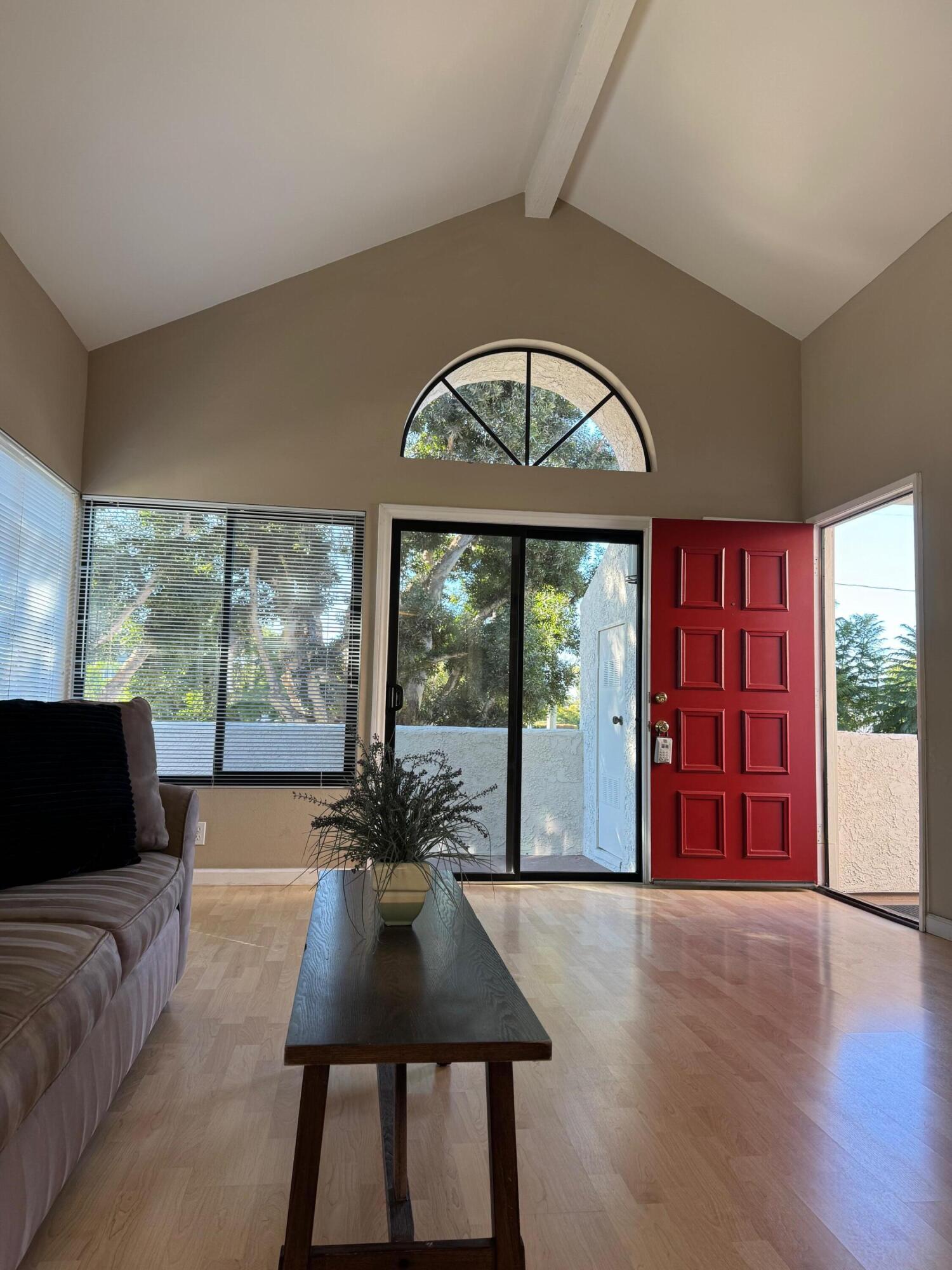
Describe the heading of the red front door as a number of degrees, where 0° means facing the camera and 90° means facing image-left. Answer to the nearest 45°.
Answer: approximately 0°

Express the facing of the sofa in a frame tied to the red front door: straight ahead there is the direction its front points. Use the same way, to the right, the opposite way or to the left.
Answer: to the left

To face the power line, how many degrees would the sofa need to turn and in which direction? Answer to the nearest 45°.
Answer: approximately 90° to its left

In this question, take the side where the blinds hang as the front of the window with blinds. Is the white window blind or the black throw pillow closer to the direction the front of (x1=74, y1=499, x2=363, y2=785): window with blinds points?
the black throw pillow

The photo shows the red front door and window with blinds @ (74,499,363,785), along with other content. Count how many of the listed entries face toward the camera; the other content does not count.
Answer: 2

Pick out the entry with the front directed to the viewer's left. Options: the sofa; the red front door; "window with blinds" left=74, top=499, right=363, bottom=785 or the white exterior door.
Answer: the white exterior door

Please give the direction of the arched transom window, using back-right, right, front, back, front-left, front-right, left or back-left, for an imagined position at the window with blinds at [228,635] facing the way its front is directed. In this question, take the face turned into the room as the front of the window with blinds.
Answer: left

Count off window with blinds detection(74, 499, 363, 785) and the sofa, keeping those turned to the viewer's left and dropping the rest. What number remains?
0

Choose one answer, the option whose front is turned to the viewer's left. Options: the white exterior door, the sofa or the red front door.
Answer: the white exterior door

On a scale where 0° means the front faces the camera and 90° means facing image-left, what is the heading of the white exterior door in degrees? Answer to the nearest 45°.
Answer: approximately 90°

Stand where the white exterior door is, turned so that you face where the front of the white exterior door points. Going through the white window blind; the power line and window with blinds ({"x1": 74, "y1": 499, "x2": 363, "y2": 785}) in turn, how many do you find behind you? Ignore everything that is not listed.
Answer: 1

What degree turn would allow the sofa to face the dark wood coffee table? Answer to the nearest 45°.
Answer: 0° — it already faces it

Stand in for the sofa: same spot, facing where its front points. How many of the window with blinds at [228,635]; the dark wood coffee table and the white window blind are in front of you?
1

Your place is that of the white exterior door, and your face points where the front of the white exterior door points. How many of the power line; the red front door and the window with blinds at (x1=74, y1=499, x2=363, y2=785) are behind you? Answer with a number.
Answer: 1

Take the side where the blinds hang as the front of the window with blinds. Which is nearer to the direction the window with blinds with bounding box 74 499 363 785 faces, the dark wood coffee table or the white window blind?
the dark wood coffee table

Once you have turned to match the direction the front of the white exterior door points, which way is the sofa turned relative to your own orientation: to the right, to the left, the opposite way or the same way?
the opposite way

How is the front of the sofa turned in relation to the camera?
facing the viewer and to the right of the viewer
